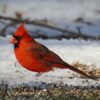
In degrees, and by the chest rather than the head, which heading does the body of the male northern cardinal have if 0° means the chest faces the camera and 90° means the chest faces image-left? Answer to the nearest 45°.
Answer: approximately 90°
